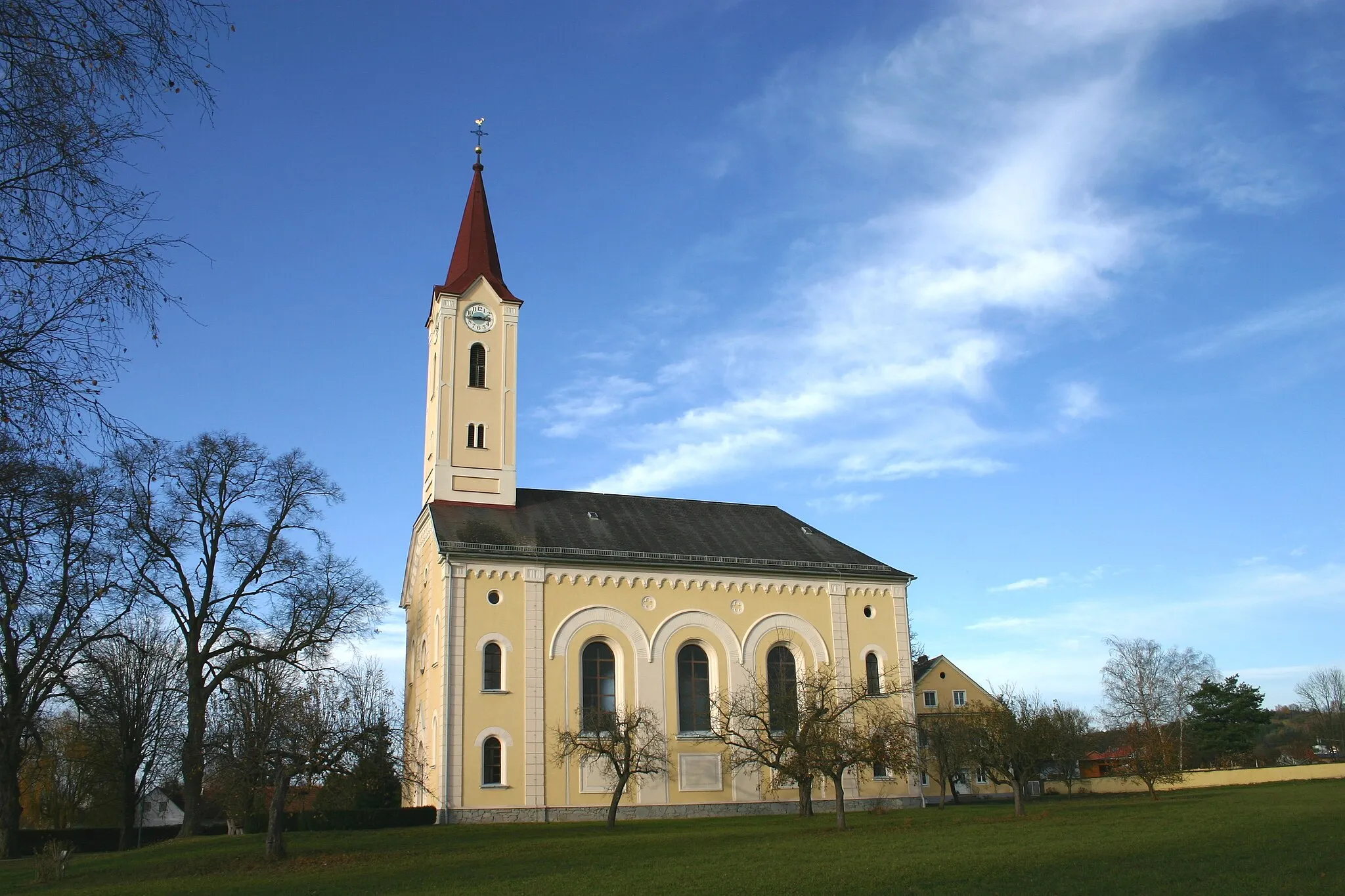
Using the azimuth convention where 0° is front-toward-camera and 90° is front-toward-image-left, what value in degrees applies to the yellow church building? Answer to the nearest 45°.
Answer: approximately 90°

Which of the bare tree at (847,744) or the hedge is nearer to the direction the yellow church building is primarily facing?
the hedge

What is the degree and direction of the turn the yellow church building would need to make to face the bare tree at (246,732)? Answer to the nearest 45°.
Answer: approximately 45° to its left

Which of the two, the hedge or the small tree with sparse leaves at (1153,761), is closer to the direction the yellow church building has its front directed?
the hedge

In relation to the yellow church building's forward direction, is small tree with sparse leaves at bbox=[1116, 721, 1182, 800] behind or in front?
behind

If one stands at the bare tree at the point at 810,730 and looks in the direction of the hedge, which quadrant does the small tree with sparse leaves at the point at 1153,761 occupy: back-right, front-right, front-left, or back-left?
back-right

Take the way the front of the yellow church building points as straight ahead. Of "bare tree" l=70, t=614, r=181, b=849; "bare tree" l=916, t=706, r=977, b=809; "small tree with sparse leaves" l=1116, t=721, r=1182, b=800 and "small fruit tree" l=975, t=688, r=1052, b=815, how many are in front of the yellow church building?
1

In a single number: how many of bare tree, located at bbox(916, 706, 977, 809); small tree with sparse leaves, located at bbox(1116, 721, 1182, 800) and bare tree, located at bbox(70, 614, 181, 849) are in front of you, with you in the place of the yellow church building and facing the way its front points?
1
